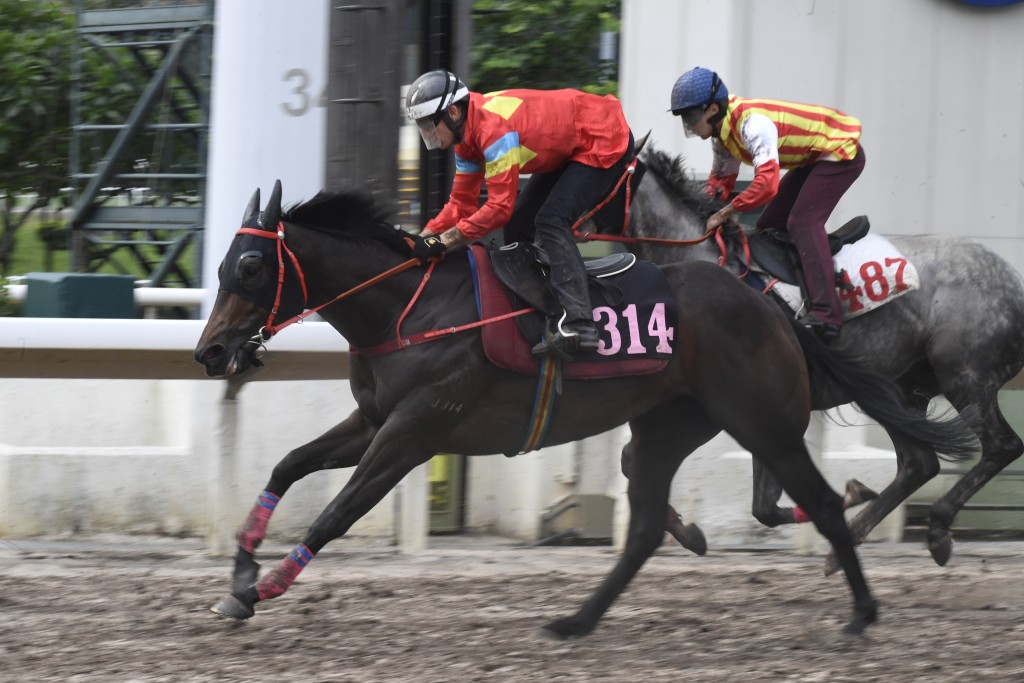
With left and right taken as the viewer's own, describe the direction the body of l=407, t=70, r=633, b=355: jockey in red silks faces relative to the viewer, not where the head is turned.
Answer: facing to the left of the viewer

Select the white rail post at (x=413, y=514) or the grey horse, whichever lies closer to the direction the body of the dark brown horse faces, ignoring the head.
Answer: the white rail post

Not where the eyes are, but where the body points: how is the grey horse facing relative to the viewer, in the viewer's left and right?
facing to the left of the viewer

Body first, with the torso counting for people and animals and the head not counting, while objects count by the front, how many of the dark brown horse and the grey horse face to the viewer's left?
2

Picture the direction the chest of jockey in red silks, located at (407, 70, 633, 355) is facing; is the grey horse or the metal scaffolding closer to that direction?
the metal scaffolding

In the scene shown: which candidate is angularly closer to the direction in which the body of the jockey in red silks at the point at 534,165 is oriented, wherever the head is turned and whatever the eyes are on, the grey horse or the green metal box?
the green metal box

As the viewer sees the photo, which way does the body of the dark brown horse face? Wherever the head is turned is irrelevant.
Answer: to the viewer's left

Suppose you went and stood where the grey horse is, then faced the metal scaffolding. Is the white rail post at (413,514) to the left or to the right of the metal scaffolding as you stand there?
left

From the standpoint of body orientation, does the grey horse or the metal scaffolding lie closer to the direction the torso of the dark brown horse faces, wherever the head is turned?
the metal scaffolding

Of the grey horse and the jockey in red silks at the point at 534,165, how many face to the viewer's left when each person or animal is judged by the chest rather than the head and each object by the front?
2
